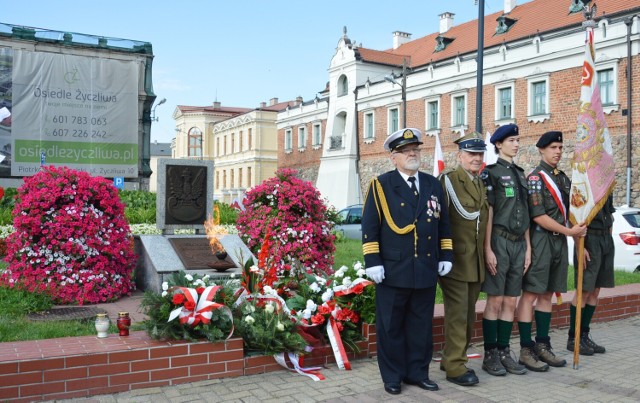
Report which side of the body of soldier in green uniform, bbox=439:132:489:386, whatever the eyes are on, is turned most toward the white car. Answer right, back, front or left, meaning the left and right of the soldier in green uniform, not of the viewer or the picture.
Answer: left

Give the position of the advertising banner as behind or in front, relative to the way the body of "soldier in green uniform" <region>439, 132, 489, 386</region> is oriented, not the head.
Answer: behind

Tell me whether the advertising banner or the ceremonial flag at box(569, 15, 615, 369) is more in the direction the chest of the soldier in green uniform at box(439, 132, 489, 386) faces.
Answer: the ceremonial flag

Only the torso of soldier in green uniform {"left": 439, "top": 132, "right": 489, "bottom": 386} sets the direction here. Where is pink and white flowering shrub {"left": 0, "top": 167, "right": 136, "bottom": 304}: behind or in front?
behind

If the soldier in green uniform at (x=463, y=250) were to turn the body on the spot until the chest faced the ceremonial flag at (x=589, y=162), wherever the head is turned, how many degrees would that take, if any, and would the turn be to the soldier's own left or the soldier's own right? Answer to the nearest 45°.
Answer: approximately 90° to the soldier's own left

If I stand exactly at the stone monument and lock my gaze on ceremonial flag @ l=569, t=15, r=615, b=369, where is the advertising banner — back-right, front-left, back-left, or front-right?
back-left

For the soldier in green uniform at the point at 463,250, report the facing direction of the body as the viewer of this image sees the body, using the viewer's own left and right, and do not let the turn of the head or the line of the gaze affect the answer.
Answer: facing the viewer and to the right of the viewer

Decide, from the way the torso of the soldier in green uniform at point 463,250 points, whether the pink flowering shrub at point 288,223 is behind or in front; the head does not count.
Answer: behind

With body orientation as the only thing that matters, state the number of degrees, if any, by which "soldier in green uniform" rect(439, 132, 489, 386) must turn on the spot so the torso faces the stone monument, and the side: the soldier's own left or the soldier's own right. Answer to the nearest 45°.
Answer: approximately 180°

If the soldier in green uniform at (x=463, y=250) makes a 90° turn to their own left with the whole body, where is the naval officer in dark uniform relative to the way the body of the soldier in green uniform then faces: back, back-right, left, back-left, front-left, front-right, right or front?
back

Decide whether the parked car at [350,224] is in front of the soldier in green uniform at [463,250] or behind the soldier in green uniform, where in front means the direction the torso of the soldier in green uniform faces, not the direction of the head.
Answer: behind
